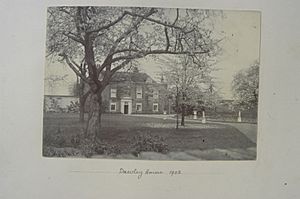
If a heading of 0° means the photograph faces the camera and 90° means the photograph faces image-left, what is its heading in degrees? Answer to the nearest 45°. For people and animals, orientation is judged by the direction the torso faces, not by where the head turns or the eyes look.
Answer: approximately 0°
